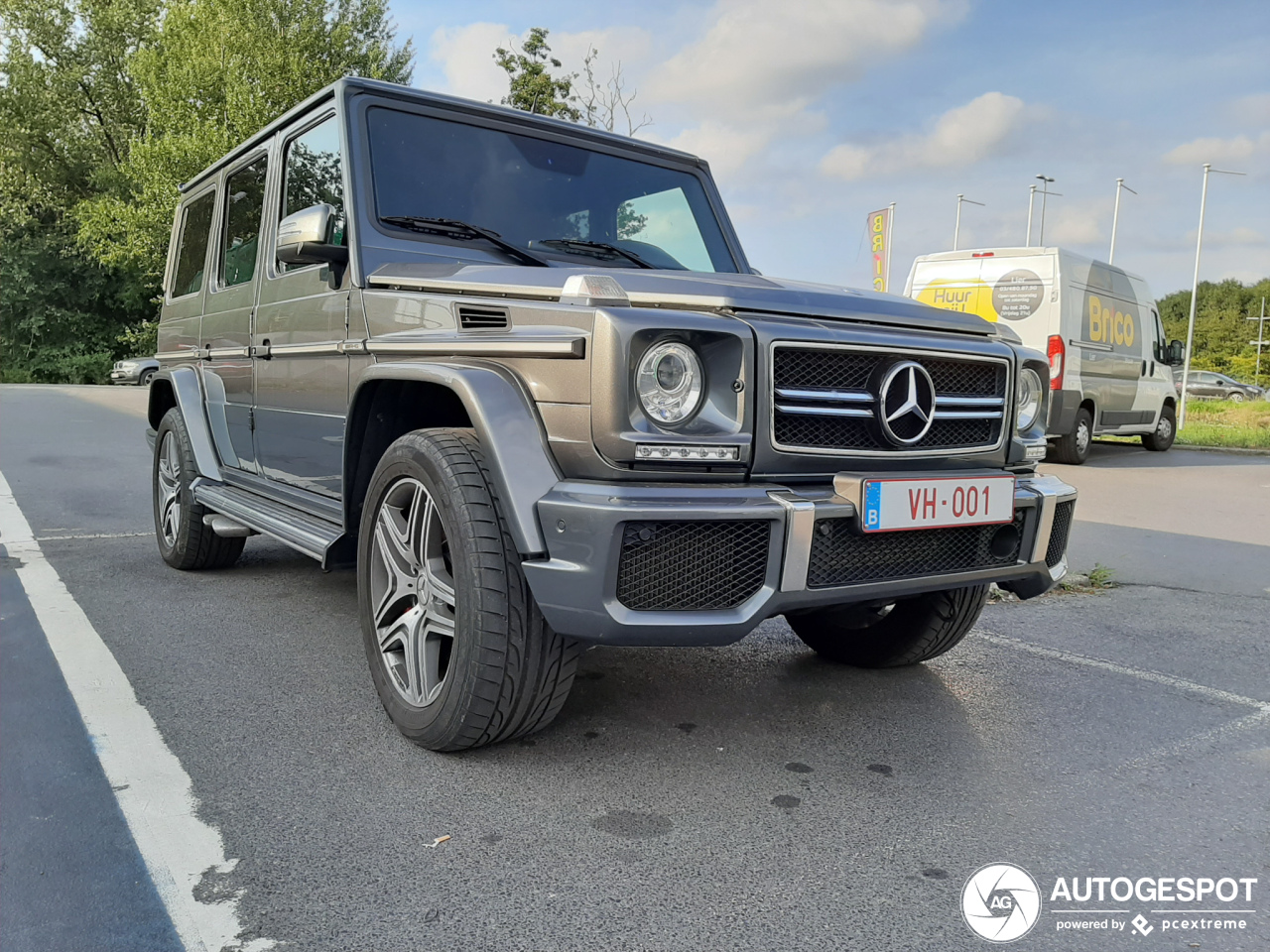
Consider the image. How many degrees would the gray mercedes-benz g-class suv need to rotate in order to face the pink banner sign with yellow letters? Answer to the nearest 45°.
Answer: approximately 135° to its left

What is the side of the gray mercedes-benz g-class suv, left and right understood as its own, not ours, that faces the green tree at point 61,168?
back

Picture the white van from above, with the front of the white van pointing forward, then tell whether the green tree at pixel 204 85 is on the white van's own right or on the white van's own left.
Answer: on the white van's own left

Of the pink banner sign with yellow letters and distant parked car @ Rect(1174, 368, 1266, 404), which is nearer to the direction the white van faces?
the distant parked car

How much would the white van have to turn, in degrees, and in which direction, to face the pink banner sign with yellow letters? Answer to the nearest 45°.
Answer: approximately 90° to its left

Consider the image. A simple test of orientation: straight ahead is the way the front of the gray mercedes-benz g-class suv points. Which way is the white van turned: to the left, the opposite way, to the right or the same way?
to the left

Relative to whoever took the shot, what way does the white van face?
facing away from the viewer and to the right of the viewer

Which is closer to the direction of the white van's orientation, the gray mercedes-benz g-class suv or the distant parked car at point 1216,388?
the distant parked car

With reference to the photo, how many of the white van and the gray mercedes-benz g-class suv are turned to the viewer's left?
0

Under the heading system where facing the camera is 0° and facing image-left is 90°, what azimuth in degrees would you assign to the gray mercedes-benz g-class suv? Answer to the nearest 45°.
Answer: approximately 315°

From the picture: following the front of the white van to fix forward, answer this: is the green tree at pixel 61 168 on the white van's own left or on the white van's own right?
on the white van's own left
